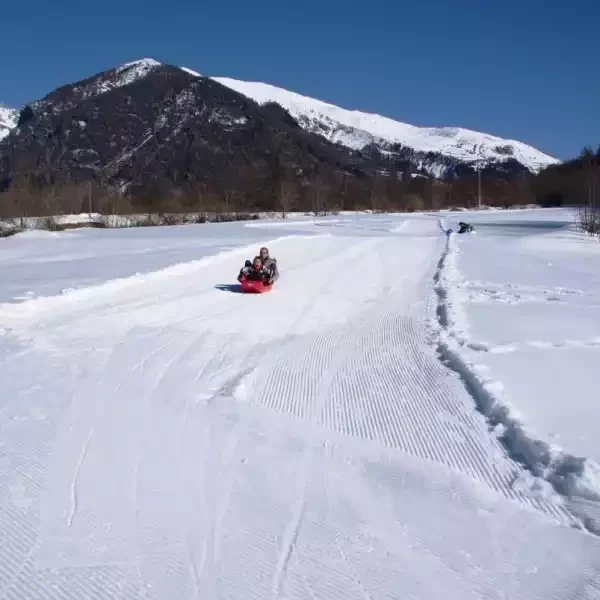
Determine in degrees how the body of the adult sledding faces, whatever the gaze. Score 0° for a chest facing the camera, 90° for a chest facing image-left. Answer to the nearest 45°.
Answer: approximately 45°
